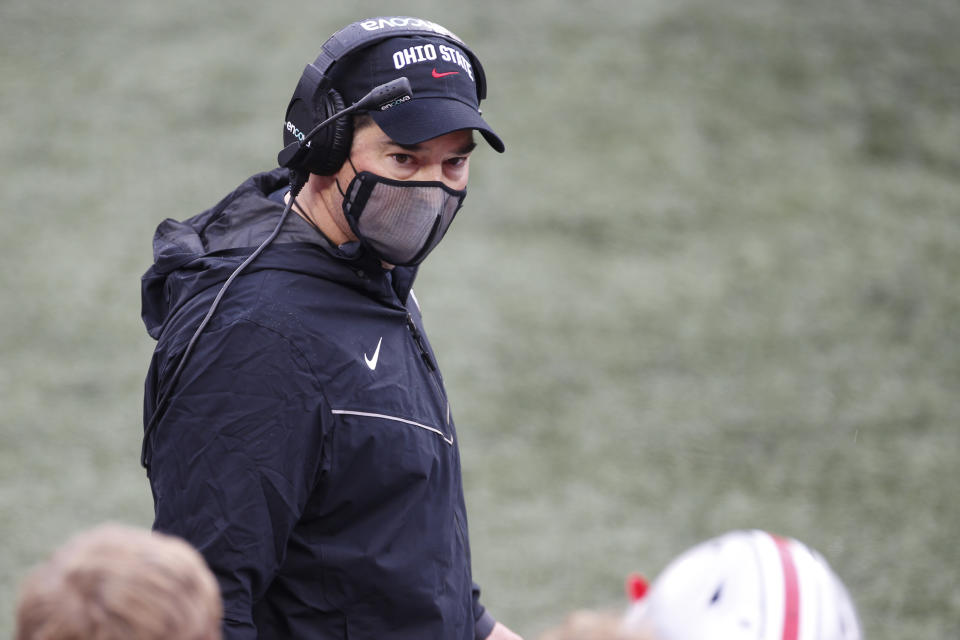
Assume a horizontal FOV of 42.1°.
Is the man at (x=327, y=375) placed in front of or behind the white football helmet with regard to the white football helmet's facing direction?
in front

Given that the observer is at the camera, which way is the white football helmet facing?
facing away from the viewer and to the left of the viewer

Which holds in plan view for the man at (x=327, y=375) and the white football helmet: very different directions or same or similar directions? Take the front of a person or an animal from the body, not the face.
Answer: very different directions

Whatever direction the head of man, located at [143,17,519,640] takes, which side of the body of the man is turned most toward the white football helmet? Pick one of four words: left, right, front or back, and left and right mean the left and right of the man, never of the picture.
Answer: front

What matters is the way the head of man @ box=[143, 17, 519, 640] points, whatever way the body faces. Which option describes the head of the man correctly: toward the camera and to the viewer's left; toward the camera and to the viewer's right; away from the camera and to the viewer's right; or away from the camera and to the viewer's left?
toward the camera and to the viewer's right
